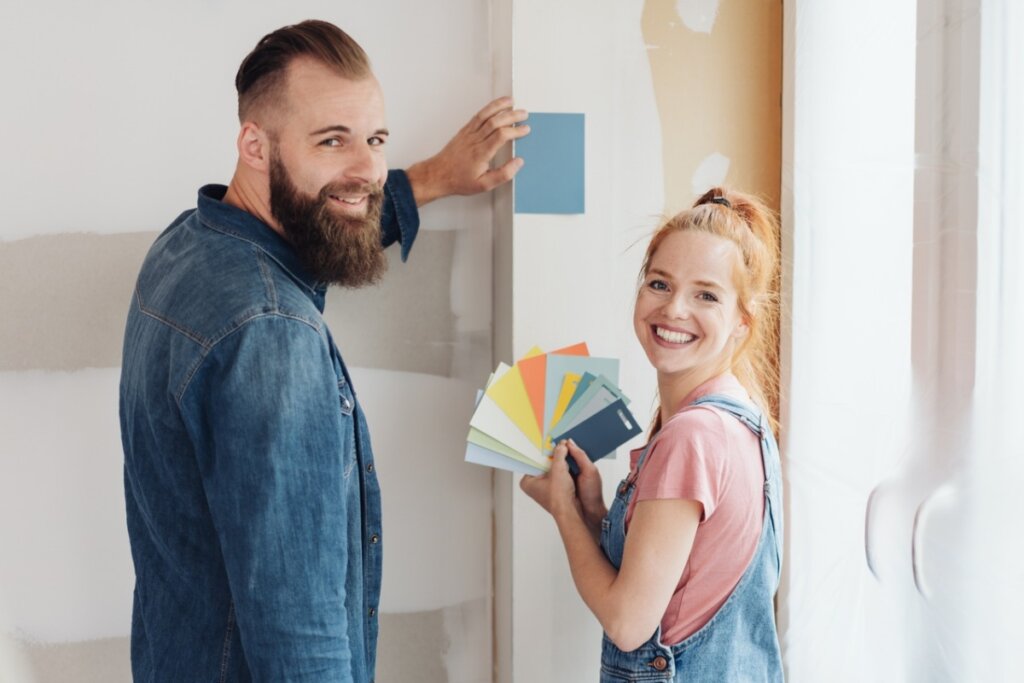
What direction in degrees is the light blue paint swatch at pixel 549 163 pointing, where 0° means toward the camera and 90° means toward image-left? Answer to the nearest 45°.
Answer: approximately 0°

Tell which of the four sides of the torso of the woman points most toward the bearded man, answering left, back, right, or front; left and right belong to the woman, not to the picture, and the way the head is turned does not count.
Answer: front

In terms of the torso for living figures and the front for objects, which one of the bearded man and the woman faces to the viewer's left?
the woman

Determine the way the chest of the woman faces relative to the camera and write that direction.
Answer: to the viewer's left
